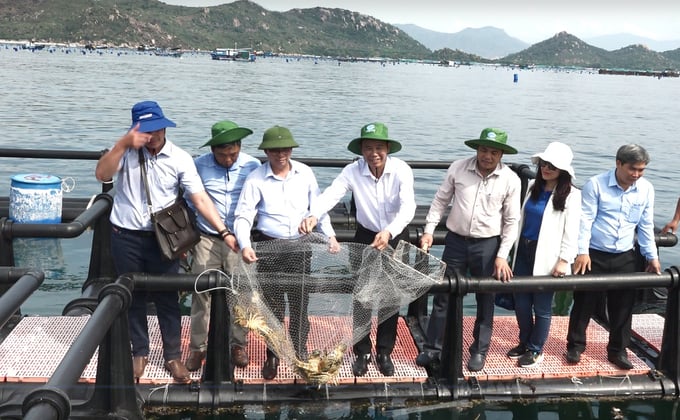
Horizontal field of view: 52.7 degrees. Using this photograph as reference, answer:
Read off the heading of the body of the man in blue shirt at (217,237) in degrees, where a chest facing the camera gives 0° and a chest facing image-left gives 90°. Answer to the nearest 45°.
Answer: approximately 0°

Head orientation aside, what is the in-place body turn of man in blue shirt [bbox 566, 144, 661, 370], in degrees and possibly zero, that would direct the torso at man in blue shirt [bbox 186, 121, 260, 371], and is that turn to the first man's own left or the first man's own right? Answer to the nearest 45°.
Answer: approximately 45° to the first man's own right

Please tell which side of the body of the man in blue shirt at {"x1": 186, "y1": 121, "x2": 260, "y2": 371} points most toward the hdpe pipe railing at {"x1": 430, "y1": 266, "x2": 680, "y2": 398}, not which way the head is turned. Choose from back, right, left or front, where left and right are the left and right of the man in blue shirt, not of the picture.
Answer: left

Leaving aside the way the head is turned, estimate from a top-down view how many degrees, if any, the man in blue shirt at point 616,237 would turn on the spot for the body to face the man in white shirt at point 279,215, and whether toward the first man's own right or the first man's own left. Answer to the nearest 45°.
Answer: approximately 45° to the first man's own right

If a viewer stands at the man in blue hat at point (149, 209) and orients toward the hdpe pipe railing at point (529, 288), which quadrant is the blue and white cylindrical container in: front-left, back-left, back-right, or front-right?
back-left

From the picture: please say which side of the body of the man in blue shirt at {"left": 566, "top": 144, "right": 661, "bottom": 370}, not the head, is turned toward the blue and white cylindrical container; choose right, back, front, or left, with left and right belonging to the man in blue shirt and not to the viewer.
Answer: right

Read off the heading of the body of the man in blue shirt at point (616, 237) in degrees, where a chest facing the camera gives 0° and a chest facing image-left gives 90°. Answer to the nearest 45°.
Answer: approximately 0°

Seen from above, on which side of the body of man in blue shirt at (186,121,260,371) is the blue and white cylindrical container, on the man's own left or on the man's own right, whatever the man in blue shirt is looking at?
on the man's own right

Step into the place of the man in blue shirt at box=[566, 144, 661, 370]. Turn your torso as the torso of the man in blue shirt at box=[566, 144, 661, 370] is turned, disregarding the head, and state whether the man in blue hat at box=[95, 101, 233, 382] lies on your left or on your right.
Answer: on your right

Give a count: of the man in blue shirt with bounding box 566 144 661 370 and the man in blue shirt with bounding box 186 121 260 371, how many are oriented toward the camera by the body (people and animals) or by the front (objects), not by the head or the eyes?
2
